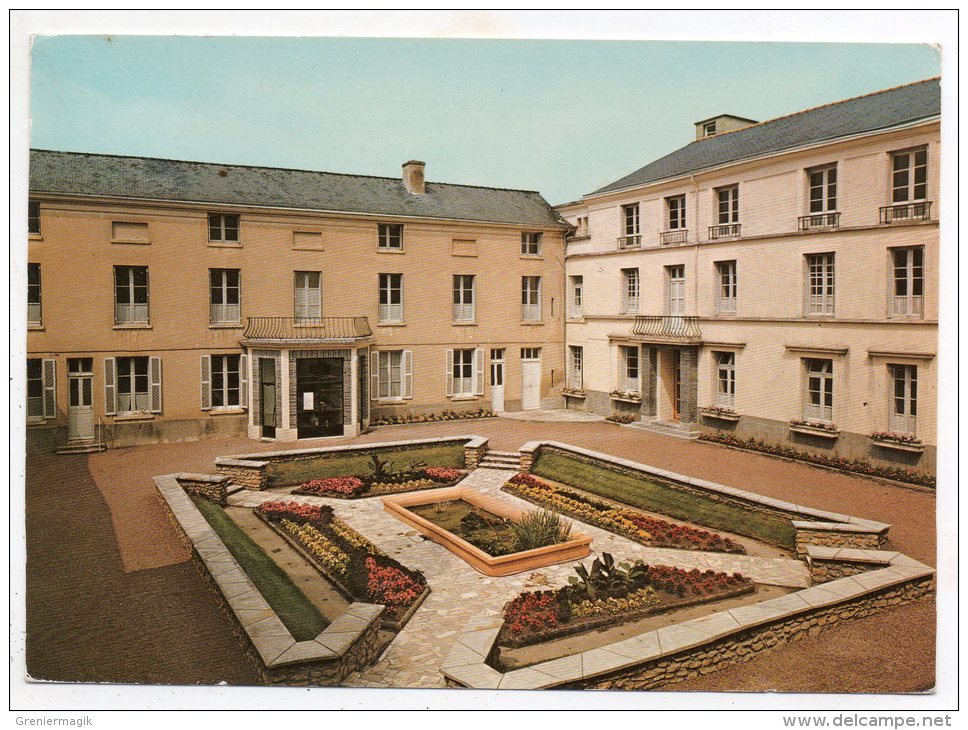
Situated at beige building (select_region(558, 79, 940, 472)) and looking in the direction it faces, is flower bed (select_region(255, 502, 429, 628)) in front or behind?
in front

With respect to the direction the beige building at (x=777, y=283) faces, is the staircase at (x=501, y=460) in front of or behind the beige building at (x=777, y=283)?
in front

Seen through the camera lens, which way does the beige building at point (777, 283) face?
facing the viewer and to the left of the viewer

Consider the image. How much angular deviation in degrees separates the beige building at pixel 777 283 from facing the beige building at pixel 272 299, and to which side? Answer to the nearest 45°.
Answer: approximately 45° to its right

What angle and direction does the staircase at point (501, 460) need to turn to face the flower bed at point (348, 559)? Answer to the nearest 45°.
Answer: approximately 45° to its right

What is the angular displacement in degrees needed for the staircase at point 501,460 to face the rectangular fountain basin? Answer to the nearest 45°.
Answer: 0° — it already faces it

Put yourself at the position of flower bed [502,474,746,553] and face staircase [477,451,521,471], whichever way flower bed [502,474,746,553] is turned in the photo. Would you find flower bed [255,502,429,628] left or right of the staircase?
left

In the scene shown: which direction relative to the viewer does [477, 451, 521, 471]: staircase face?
toward the camera

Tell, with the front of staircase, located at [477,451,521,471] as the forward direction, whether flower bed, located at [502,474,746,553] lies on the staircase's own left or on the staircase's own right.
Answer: on the staircase's own left

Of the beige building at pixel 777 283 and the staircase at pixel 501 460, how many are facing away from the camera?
0

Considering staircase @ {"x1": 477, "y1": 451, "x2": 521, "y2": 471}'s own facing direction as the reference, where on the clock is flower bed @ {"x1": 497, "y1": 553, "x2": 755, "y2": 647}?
The flower bed is roughly at 11 o'clock from the staircase.

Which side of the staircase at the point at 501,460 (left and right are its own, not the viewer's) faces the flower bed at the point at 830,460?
left
